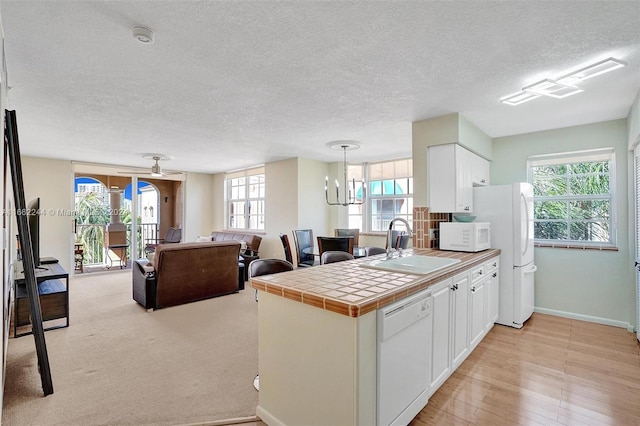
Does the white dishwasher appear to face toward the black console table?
no

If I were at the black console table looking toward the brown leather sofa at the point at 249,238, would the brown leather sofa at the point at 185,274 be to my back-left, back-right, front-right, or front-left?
front-right

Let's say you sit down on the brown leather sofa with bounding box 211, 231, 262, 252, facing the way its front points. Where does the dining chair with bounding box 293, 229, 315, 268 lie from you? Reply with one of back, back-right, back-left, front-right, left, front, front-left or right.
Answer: left

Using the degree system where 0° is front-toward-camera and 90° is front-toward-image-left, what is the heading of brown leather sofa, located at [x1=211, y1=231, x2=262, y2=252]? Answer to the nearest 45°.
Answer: approximately 45°

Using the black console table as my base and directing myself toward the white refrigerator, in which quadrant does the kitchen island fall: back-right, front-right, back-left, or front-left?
front-right

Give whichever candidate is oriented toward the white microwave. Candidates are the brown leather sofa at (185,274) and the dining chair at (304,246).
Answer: the dining chair

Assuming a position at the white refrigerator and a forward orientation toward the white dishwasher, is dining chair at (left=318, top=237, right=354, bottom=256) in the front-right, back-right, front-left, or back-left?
front-right

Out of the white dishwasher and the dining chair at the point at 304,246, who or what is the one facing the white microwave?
the dining chair

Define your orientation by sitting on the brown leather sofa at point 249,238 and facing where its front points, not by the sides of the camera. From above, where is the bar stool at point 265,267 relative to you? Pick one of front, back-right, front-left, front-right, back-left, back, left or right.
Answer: front-left

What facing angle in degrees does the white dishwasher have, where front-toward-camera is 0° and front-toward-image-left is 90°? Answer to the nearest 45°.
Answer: approximately 315°

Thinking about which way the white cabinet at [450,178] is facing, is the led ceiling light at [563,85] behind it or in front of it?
in front

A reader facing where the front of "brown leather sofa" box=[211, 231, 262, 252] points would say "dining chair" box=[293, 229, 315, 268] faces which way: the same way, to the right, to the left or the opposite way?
to the left
